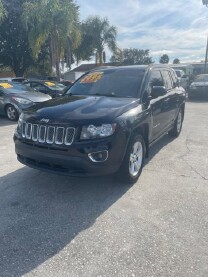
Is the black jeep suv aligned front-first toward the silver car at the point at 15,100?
no

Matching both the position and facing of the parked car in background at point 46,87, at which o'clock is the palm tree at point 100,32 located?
The palm tree is roughly at 8 o'clock from the parked car in background.

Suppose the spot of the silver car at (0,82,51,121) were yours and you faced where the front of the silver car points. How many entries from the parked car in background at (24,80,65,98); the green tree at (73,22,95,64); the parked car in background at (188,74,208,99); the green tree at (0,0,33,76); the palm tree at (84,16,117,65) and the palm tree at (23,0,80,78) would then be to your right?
0

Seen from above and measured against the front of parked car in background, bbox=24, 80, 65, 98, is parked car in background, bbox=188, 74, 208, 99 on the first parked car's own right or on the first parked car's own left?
on the first parked car's own left

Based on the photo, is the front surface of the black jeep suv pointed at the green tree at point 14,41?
no

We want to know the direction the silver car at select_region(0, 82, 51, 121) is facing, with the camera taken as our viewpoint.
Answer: facing the viewer and to the right of the viewer

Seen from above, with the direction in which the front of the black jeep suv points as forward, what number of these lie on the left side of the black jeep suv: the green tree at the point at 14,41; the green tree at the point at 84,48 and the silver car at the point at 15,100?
0

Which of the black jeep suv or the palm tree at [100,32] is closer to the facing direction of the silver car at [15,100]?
the black jeep suv

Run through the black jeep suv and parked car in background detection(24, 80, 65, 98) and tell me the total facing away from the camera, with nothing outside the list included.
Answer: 0

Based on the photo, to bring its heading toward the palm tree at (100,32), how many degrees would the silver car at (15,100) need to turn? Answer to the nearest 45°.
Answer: approximately 90° to its left

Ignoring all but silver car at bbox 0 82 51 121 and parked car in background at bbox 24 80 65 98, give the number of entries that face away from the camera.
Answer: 0

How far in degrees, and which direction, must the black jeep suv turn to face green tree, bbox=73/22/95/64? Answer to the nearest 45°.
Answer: approximately 135° to its right

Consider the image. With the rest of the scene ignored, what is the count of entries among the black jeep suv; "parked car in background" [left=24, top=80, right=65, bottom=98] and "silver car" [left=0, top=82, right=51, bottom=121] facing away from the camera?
0

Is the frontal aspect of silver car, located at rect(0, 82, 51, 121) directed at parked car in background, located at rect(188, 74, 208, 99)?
no

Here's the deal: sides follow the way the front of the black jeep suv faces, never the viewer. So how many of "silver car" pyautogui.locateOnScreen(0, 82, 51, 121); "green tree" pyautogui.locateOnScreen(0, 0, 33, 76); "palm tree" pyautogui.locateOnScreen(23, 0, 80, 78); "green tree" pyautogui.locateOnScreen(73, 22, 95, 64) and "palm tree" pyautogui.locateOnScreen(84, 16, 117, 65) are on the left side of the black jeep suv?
0

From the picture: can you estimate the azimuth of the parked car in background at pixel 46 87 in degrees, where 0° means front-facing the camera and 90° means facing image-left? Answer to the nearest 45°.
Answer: approximately 315°

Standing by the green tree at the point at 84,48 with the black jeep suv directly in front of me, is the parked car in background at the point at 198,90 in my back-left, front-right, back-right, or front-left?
front-left

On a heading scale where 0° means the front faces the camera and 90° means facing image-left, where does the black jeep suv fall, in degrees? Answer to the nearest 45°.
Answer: approximately 45°

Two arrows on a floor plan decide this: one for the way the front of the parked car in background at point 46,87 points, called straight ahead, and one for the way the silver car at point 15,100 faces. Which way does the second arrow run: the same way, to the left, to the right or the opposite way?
the same way
